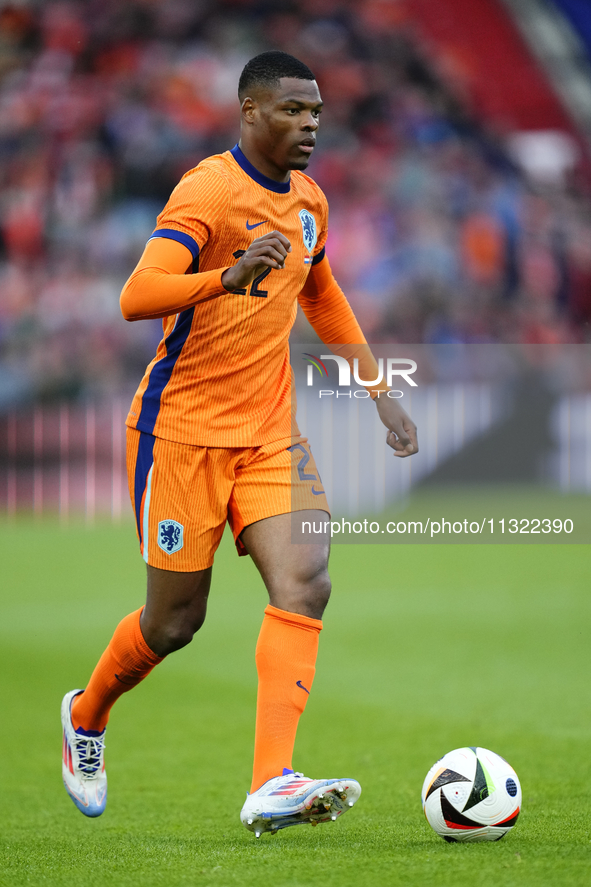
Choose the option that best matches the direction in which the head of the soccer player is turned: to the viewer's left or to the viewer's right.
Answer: to the viewer's right

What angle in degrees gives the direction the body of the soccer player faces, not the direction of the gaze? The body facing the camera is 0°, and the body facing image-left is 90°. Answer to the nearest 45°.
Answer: approximately 315°
